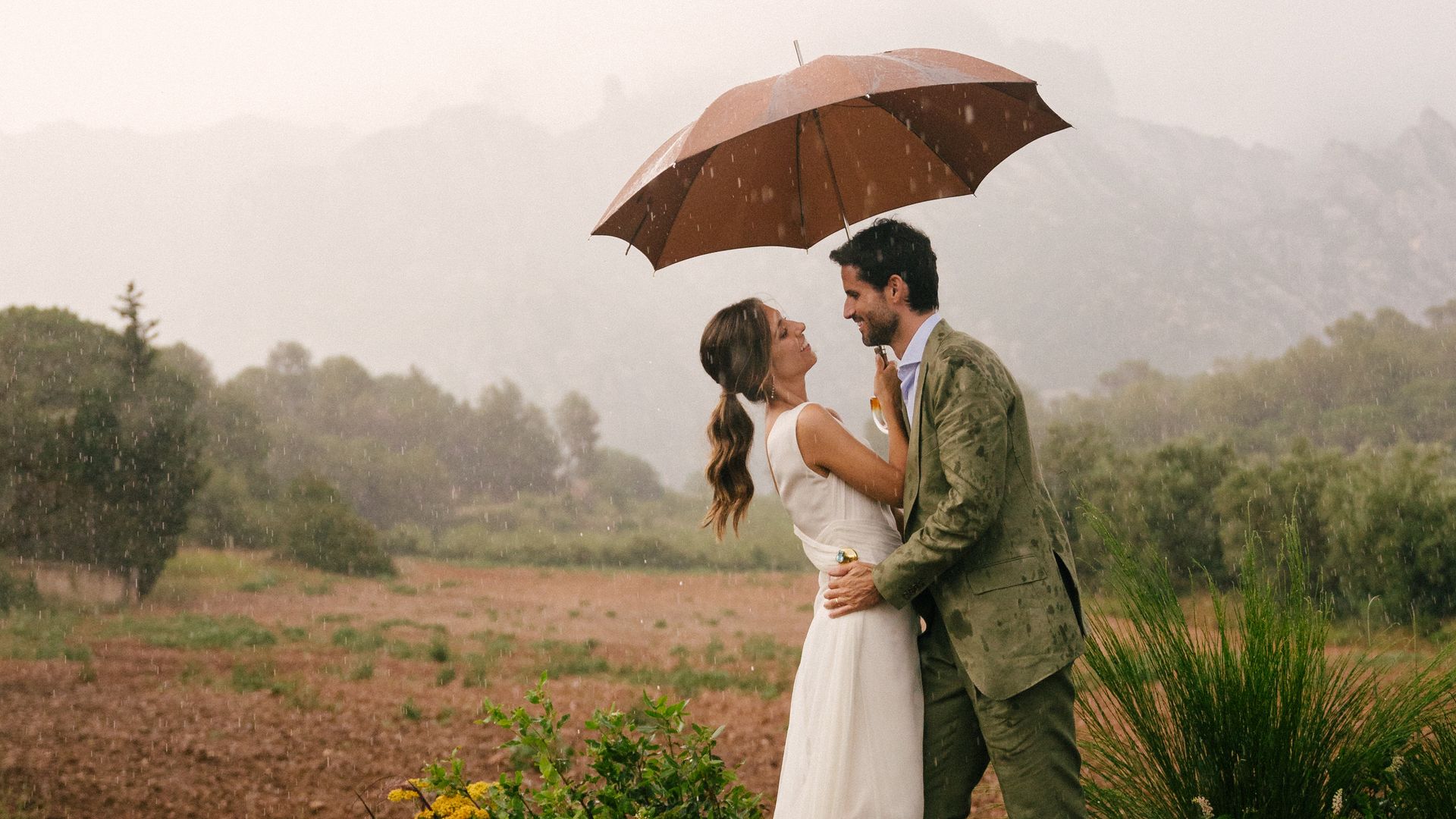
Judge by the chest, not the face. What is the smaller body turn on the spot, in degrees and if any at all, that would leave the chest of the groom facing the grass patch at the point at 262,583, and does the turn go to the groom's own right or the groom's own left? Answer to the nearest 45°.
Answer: approximately 45° to the groom's own right

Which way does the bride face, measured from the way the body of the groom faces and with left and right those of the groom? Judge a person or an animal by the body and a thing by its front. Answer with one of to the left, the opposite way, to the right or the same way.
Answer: the opposite way

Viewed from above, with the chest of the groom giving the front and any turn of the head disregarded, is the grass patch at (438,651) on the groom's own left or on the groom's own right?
on the groom's own right

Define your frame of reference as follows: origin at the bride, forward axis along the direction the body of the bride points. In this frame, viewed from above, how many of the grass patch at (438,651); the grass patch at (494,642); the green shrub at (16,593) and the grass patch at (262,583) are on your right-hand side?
0

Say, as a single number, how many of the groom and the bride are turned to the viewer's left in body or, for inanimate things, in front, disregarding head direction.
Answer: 1

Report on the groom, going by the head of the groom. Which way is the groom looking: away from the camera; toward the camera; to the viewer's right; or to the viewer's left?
to the viewer's left

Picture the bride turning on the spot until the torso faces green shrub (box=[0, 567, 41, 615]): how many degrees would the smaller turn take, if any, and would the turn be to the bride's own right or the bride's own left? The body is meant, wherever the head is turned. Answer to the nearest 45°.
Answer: approximately 135° to the bride's own left

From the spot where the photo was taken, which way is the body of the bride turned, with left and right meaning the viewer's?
facing to the right of the viewer

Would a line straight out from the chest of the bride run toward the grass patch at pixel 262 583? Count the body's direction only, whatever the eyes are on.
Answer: no

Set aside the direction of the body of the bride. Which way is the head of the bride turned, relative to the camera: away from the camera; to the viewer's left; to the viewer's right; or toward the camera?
to the viewer's right

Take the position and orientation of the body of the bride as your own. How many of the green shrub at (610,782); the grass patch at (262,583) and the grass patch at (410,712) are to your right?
0

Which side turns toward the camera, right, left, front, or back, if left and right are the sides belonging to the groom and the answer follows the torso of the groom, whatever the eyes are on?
left

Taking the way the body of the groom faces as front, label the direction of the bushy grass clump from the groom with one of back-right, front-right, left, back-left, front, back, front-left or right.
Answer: back-right

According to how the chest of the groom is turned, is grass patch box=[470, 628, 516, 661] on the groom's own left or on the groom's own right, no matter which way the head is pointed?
on the groom's own right
